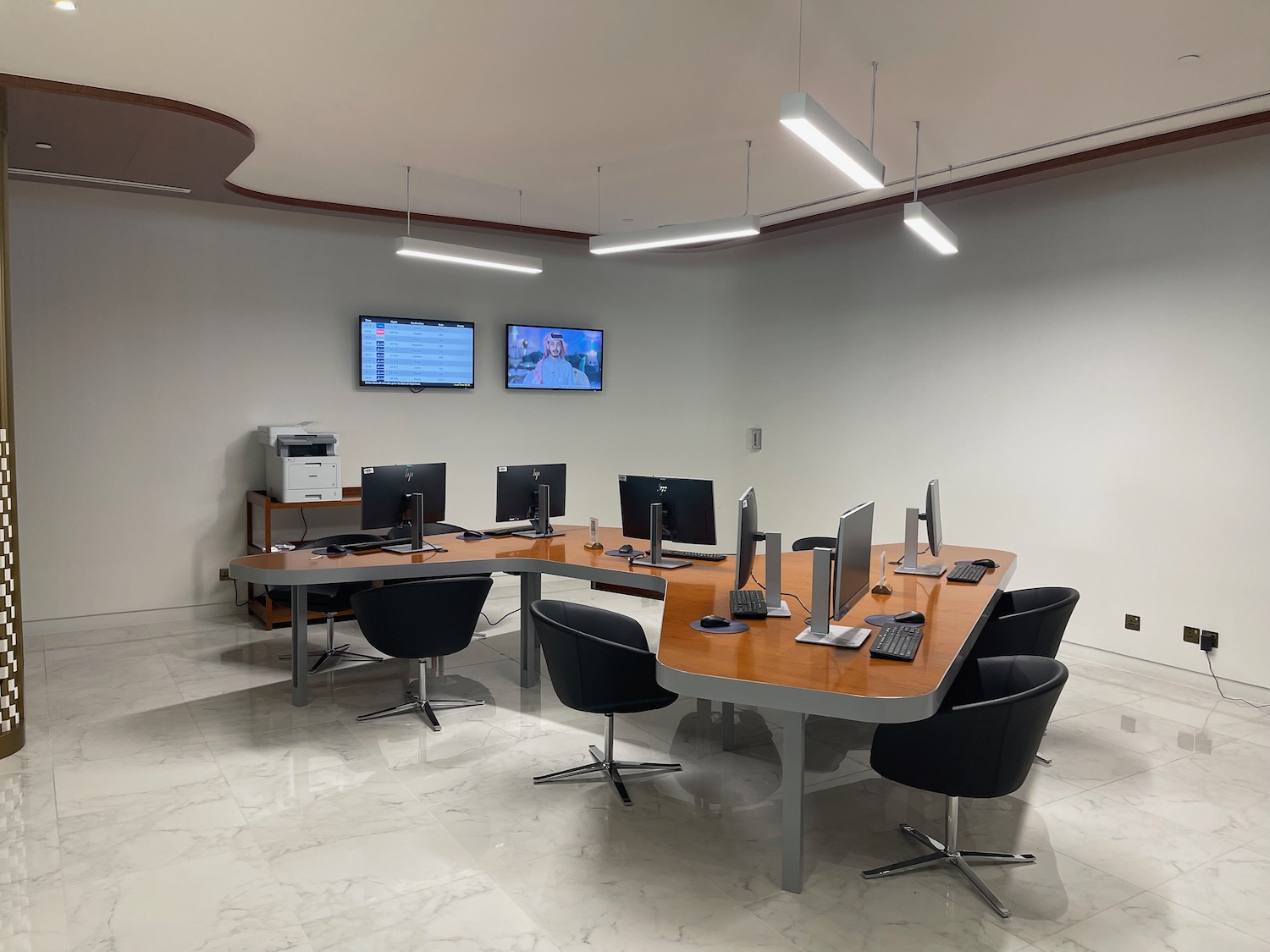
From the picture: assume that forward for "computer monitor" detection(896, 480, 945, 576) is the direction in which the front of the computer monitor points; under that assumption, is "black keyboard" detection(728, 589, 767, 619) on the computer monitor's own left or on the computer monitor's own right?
on the computer monitor's own right

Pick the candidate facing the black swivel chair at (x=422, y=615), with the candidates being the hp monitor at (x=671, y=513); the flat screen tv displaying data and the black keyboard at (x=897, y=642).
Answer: the flat screen tv displaying data

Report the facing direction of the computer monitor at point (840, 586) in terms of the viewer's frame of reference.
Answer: facing to the right of the viewer

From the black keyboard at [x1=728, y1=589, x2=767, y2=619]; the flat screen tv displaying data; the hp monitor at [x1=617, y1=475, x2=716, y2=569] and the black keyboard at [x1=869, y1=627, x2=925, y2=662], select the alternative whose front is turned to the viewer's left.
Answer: the black keyboard at [x1=728, y1=589, x2=767, y2=619]

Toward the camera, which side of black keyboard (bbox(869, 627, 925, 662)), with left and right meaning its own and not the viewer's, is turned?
right

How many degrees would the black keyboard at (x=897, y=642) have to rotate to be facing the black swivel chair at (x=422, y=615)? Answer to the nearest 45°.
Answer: approximately 180°

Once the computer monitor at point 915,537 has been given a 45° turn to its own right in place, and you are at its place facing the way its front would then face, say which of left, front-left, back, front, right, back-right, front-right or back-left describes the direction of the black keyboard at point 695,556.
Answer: back-right

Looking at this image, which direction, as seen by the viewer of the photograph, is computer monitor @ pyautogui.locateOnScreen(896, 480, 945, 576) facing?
facing to the right of the viewer

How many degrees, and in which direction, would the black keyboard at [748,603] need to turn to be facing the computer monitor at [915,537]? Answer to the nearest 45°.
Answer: approximately 135° to its right

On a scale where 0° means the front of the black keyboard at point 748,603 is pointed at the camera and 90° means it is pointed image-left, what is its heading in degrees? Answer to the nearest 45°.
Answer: approximately 90°

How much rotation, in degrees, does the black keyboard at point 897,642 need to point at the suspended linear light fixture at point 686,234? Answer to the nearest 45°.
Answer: approximately 135° to its left

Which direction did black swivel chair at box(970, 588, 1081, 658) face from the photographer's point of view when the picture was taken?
facing to the left of the viewer

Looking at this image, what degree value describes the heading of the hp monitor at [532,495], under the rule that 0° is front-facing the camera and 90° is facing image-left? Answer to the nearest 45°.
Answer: approximately 135°

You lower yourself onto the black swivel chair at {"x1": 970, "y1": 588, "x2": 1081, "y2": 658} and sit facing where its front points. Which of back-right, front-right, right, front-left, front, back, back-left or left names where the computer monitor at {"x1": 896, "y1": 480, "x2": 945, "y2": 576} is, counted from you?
front-right
